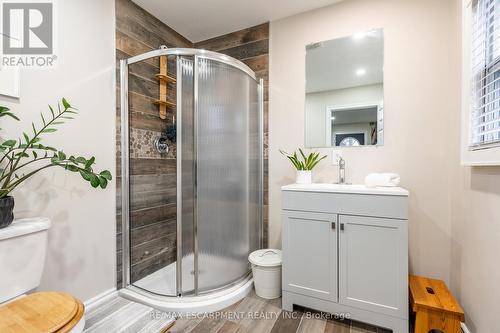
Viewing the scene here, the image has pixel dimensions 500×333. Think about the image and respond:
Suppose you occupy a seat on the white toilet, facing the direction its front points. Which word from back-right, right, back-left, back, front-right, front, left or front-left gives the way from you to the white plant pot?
front-left

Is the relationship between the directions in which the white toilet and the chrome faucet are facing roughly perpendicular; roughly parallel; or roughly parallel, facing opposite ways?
roughly perpendicular

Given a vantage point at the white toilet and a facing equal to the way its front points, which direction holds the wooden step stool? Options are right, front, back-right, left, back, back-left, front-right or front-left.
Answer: front

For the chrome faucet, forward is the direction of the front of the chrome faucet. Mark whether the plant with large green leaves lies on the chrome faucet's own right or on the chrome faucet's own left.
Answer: on the chrome faucet's own right

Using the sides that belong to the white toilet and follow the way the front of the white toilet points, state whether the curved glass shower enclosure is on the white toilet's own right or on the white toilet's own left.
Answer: on the white toilet's own left

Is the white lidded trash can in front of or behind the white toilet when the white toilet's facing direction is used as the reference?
in front

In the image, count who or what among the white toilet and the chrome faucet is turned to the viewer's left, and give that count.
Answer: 0

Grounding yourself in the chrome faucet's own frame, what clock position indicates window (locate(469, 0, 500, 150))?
The window is roughly at 10 o'clock from the chrome faucet.

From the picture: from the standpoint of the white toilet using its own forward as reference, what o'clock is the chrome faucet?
The chrome faucet is roughly at 11 o'clock from the white toilet.

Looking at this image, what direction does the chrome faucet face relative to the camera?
toward the camera

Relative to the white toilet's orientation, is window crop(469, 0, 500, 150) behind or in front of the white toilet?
in front
